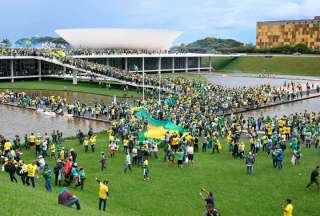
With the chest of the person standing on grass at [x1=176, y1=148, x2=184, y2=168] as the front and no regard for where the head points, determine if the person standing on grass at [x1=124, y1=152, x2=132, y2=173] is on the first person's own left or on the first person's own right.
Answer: on the first person's own left

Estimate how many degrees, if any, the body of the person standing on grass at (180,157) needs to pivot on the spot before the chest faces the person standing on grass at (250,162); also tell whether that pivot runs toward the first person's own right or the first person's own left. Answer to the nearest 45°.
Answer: approximately 90° to the first person's own right

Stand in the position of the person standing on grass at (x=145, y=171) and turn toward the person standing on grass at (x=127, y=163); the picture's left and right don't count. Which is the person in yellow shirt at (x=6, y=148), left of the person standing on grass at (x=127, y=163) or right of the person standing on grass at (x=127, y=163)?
left

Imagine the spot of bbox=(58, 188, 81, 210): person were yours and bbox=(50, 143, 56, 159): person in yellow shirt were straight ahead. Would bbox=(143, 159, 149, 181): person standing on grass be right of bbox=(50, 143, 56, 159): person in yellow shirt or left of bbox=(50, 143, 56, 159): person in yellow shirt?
right

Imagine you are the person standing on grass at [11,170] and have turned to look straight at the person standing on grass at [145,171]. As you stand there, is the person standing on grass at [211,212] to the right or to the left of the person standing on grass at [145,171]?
right

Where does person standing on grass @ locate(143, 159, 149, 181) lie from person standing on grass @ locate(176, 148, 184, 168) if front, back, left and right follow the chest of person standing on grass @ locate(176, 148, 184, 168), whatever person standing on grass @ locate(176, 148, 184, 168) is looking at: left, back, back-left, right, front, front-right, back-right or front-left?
back-left

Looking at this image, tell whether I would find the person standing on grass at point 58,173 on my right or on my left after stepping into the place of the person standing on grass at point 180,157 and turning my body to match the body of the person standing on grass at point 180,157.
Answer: on my left

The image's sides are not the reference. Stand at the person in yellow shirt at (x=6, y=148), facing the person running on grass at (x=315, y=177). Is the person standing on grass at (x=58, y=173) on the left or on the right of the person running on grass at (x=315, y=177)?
right

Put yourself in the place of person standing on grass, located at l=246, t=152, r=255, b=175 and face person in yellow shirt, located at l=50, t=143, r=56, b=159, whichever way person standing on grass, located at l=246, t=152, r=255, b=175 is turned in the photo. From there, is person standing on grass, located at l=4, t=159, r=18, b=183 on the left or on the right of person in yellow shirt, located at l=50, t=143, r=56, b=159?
left

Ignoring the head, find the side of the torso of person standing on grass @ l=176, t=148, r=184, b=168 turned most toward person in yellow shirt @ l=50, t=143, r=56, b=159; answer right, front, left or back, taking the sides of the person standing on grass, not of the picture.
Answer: left

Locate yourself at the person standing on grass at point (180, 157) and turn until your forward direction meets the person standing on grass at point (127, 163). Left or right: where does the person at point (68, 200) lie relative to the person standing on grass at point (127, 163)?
left

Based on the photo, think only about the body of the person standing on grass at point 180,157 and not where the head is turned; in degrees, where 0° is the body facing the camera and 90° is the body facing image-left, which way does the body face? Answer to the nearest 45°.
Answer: approximately 180°
